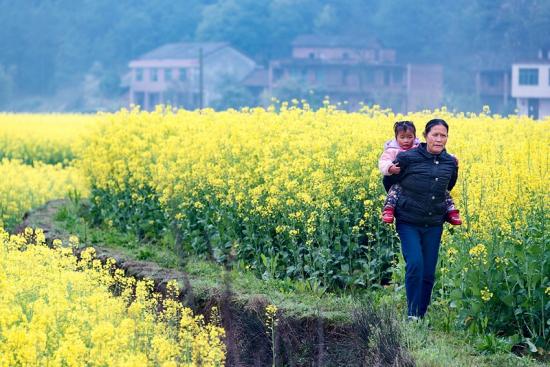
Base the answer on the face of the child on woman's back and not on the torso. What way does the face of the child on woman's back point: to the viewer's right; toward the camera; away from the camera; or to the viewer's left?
toward the camera

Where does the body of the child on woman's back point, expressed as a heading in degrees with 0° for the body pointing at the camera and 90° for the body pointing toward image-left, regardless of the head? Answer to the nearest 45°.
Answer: approximately 0°
